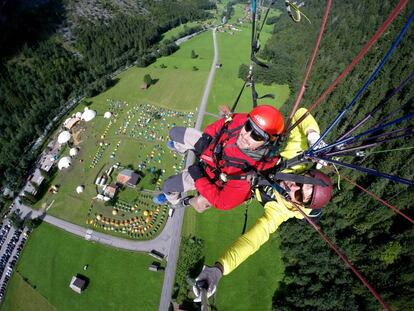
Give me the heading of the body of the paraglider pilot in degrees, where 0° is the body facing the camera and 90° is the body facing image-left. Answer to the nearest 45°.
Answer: approximately 45°

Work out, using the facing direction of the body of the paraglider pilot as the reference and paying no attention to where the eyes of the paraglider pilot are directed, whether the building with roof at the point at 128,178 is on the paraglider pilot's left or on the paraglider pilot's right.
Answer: on the paraglider pilot's right

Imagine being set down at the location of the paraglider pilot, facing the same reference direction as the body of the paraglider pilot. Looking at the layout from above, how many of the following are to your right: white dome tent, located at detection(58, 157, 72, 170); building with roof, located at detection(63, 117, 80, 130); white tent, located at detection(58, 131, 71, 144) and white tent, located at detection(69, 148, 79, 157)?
4

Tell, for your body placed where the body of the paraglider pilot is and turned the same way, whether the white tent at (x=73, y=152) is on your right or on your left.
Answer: on your right

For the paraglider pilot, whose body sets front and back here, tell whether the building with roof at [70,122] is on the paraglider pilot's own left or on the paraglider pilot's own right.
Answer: on the paraglider pilot's own right
